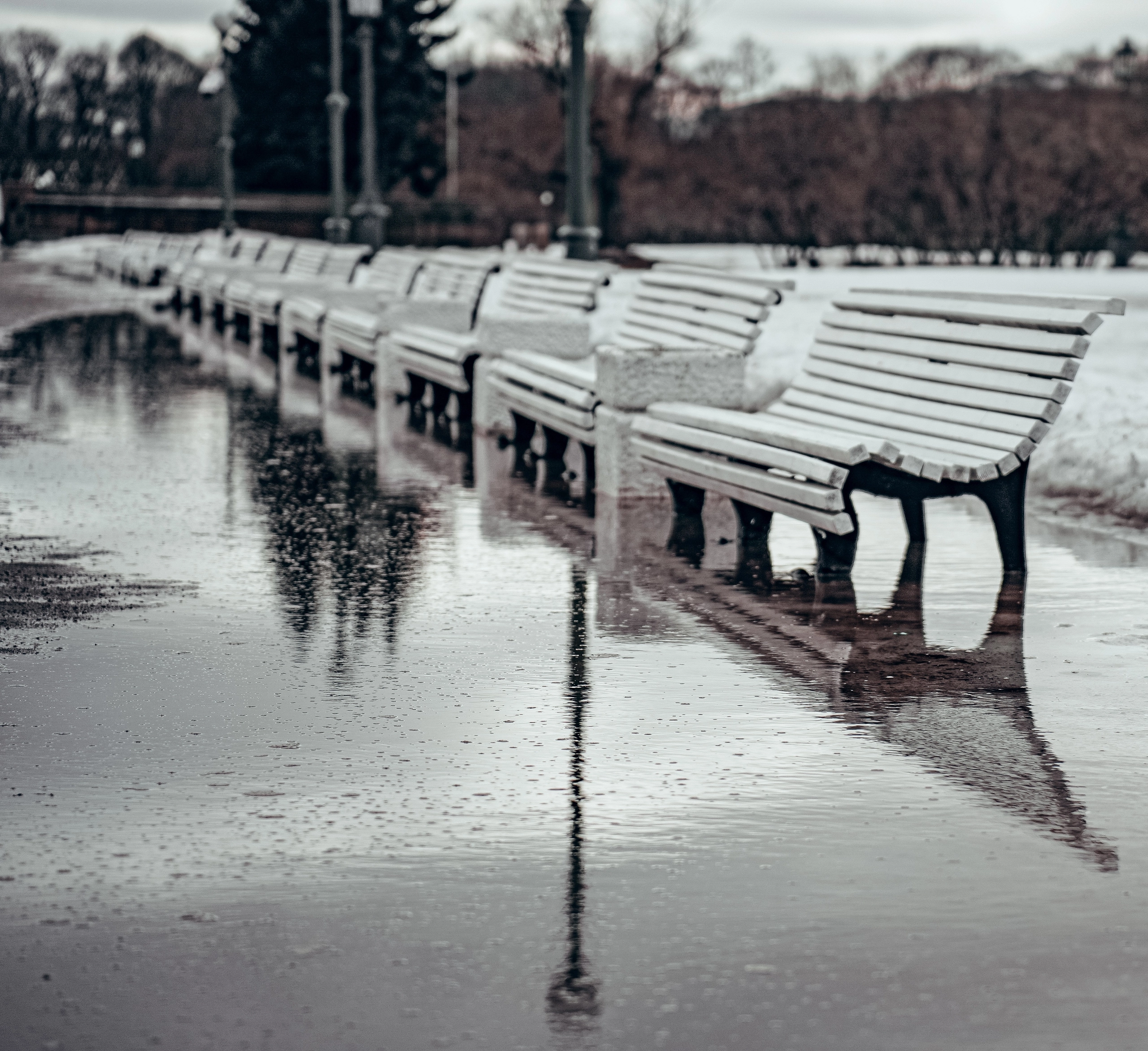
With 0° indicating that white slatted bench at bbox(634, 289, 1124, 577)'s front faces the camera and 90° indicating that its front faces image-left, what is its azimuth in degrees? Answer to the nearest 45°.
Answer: approximately 45°

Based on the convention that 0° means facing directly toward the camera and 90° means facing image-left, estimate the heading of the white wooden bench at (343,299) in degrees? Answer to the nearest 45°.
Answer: approximately 45°

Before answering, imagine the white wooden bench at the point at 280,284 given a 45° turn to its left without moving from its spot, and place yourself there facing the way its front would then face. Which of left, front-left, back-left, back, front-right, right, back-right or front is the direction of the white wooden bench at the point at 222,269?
back

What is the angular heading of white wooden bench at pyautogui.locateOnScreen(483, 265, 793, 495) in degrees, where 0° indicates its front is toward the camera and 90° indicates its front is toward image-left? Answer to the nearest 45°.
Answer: approximately 45°

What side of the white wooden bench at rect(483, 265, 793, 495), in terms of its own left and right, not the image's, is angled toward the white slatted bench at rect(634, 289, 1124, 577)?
left

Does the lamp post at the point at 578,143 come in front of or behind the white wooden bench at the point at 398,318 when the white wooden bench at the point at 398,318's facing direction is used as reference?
behind

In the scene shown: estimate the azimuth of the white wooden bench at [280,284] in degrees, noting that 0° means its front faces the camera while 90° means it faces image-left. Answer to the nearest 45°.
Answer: approximately 45°

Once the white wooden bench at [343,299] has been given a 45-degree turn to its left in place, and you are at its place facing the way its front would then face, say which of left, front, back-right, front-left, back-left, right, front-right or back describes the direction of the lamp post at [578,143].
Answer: left
